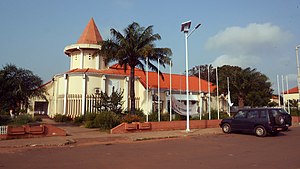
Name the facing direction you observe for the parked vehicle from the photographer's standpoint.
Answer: facing away from the viewer and to the left of the viewer

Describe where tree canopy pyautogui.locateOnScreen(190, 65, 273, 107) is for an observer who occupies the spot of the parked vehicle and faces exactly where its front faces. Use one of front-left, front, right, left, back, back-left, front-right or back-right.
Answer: front-right

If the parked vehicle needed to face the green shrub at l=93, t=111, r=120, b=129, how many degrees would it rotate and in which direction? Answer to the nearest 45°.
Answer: approximately 45° to its left

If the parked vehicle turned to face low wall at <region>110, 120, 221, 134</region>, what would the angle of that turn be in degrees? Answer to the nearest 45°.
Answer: approximately 45° to its left

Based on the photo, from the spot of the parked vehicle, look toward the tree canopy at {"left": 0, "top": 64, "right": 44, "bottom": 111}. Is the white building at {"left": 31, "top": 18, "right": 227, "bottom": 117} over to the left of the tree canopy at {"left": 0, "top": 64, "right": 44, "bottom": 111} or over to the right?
right
